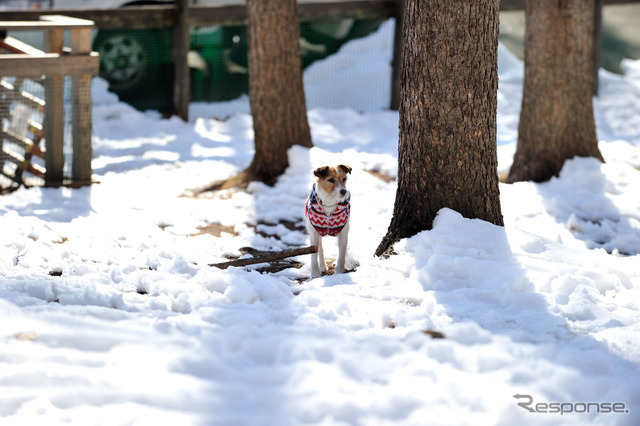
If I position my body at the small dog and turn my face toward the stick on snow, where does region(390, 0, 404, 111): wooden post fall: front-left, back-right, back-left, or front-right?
back-right

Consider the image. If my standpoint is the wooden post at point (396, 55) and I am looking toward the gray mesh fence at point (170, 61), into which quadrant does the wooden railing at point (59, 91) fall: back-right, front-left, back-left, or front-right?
front-left

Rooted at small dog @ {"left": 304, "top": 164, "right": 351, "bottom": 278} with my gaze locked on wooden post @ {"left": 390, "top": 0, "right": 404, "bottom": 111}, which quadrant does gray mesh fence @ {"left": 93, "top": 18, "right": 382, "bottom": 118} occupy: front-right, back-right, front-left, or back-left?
front-left

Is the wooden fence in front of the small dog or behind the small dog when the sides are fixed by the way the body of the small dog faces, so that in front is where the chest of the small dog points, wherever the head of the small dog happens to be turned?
behind

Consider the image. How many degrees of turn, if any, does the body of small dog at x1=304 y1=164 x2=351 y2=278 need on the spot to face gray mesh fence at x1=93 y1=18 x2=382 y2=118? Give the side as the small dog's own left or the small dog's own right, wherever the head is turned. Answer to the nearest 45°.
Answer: approximately 180°

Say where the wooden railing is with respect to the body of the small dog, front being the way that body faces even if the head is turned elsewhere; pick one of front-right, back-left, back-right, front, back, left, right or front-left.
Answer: back-right

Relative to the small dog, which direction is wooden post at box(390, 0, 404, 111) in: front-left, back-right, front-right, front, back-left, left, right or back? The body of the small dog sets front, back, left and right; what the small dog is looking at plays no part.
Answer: back

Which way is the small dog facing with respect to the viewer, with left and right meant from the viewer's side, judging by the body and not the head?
facing the viewer
